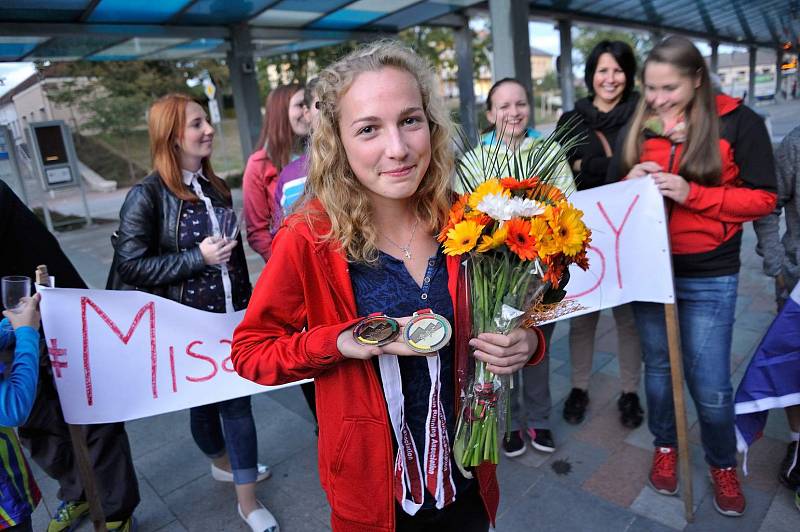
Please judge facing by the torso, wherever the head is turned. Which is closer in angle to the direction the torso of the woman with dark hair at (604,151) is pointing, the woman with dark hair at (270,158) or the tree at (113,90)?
the woman with dark hair

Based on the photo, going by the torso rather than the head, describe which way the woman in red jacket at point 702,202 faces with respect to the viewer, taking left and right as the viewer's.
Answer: facing the viewer and to the left of the viewer

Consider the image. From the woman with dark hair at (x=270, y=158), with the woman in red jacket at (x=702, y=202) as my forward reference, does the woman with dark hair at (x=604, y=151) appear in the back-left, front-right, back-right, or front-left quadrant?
front-left

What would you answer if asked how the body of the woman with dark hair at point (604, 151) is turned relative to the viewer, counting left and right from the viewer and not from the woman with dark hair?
facing the viewer

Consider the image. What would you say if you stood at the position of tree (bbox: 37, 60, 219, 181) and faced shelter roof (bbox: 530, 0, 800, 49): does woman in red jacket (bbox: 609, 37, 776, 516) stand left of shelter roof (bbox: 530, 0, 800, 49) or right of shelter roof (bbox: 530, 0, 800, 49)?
right

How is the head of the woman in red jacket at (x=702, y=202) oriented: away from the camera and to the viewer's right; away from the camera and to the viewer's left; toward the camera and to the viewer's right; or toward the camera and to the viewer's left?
toward the camera and to the viewer's left
